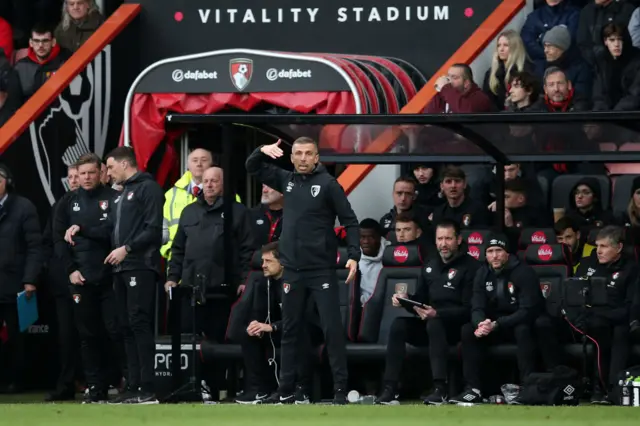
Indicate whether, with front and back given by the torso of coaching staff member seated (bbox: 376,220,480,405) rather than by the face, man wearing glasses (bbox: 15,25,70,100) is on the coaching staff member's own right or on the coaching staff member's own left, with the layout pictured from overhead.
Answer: on the coaching staff member's own right

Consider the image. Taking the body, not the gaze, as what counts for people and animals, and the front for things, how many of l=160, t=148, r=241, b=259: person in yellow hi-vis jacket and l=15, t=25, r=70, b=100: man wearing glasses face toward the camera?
2

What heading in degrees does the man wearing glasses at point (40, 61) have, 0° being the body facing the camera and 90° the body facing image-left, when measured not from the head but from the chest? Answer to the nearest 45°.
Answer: approximately 0°

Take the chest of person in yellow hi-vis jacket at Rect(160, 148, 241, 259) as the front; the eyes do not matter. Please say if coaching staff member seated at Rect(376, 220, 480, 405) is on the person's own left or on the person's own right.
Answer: on the person's own left

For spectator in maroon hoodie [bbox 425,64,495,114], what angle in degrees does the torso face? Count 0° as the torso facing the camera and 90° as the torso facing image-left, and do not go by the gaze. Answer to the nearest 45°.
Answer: approximately 45°
